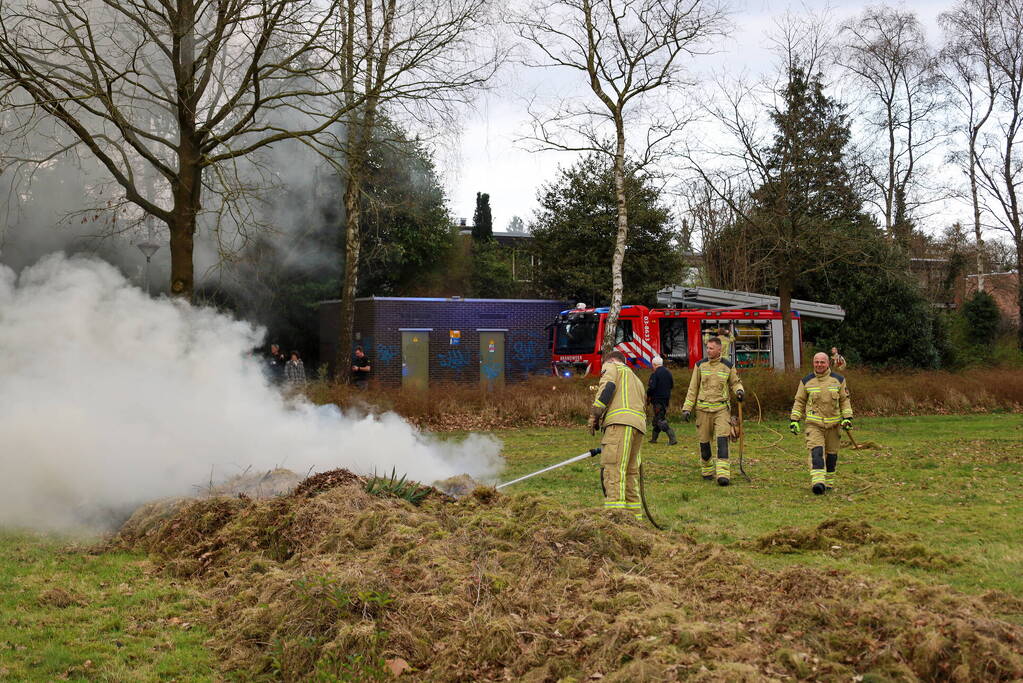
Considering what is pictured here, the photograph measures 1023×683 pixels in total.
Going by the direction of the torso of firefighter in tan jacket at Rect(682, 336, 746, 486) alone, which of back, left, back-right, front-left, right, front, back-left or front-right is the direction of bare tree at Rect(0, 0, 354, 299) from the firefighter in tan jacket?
right

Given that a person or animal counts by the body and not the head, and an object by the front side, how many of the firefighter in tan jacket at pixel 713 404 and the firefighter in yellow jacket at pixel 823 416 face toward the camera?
2

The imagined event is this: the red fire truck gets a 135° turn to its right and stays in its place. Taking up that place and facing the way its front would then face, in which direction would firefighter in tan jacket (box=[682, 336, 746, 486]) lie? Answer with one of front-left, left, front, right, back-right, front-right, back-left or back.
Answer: back

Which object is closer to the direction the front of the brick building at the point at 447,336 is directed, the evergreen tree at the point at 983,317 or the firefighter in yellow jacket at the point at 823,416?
the firefighter in yellow jacket

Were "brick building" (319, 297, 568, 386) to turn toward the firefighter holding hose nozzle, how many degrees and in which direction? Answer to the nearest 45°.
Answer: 0° — it already faces them

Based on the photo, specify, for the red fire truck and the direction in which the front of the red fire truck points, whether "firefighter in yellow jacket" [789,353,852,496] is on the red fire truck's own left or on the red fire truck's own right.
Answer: on the red fire truck's own left

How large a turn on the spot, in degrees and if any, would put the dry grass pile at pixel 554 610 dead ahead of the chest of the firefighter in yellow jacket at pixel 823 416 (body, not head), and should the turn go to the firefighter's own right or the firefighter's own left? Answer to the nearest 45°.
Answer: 0° — they already face it

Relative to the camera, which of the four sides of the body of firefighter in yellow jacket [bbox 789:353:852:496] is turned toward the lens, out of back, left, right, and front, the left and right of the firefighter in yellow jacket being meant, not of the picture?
front

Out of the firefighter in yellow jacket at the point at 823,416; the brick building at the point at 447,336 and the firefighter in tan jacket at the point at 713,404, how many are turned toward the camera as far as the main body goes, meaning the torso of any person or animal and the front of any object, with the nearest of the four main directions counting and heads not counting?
3

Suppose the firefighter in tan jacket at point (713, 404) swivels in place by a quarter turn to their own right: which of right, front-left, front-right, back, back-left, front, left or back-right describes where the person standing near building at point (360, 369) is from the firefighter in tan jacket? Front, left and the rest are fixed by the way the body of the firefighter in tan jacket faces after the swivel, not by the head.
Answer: front-right

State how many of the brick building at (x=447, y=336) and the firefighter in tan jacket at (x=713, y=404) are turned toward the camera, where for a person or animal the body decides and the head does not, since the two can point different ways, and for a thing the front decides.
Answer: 2

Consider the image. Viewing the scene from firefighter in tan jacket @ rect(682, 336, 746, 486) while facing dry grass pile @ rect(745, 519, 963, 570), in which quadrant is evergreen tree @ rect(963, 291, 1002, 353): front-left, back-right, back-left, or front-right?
back-left

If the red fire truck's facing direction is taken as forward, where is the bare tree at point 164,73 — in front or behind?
in front

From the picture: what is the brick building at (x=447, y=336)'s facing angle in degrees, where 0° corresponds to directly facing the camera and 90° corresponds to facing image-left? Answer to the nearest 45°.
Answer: approximately 0°
